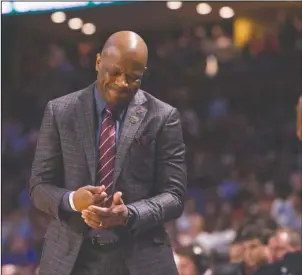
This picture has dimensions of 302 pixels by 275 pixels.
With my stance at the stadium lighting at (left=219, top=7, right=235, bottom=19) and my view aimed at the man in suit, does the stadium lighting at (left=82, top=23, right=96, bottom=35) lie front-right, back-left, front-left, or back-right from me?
front-right

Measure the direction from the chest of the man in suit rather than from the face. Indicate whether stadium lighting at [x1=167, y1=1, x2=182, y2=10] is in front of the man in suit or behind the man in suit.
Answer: behind

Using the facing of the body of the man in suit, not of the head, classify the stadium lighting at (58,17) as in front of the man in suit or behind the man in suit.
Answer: behind

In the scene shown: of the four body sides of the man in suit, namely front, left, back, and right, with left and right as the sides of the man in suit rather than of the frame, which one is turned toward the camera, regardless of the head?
front

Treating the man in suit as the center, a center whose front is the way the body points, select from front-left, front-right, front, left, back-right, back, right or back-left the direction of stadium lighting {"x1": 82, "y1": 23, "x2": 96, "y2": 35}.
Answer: back

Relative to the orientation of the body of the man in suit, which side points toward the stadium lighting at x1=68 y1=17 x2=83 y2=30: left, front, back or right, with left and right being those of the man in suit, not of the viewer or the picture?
back
